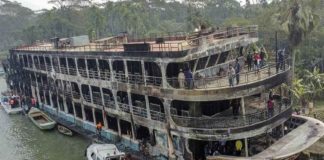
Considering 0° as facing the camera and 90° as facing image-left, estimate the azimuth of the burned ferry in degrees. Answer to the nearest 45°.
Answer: approximately 315°

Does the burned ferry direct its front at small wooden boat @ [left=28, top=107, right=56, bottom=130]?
no

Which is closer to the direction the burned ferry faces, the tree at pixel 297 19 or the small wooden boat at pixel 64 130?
the tree

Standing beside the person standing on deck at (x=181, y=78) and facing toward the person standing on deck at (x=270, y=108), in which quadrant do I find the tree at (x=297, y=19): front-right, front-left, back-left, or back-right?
front-left

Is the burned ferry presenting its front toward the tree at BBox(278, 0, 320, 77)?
no

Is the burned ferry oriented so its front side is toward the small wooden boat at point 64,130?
no

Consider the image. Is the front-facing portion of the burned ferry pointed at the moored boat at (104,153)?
no

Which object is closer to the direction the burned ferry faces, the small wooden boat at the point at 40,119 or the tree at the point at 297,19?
the tree
